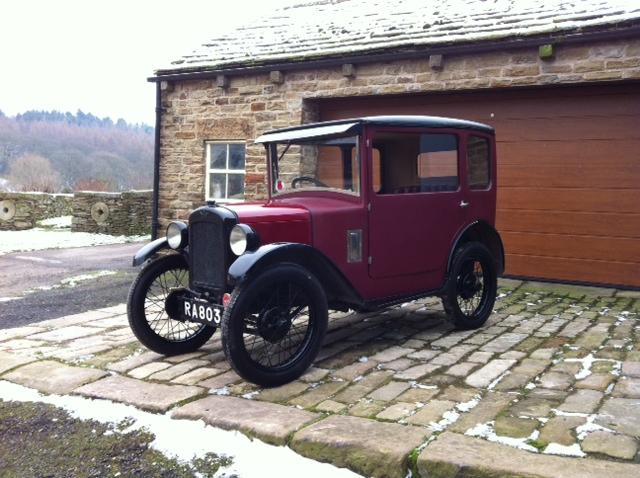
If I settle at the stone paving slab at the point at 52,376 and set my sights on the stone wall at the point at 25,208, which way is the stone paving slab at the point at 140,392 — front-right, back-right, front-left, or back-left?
back-right

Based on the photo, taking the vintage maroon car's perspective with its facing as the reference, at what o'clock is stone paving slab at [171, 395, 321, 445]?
The stone paving slab is roughly at 11 o'clock from the vintage maroon car.

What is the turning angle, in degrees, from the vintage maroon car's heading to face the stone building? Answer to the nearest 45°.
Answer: approximately 180°

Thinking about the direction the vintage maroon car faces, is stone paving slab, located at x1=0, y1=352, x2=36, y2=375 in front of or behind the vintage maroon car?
in front

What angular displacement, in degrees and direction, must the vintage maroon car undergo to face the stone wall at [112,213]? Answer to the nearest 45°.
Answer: approximately 90° to its right

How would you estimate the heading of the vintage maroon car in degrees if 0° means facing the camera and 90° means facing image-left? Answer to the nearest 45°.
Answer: approximately 45°

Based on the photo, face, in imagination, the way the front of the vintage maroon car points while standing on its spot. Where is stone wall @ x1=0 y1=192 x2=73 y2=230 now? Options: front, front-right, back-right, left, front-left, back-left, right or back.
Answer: right

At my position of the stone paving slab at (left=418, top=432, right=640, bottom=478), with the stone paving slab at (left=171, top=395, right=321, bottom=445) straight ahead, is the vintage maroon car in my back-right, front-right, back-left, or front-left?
front-right

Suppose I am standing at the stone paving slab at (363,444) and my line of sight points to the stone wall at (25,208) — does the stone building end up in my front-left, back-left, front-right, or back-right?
front-right

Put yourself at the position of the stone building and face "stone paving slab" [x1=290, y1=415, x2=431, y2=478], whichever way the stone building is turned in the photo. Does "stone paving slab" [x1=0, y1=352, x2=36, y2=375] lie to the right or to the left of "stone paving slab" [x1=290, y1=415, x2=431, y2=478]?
right

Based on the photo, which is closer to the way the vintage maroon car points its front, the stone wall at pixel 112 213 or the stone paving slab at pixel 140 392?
the stone paving slab

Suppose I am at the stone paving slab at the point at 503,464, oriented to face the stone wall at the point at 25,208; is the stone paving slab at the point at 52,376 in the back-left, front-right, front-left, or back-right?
front-left
